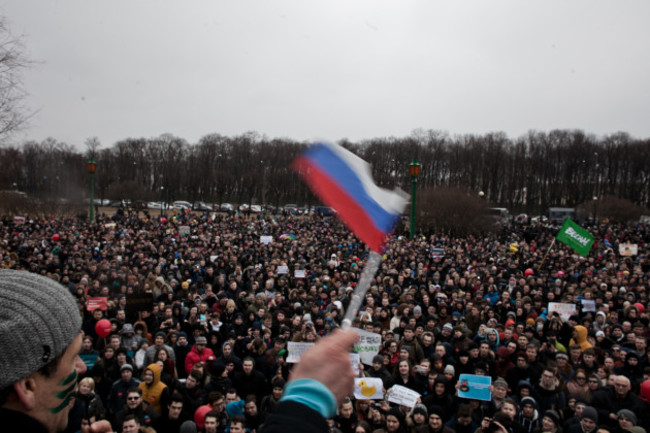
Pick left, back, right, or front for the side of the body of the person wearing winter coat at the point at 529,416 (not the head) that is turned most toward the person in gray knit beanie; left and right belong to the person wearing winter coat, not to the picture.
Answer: front

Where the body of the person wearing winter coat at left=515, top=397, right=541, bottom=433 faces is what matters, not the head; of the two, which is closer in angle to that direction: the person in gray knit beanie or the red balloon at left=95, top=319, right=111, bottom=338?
the person in gray knit beanie

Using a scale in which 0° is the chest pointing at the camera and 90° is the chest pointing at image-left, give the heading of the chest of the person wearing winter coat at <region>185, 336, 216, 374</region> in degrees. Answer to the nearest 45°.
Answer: approximately 0°

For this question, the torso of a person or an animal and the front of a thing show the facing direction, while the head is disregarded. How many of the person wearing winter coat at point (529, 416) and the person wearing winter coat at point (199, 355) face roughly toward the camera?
2

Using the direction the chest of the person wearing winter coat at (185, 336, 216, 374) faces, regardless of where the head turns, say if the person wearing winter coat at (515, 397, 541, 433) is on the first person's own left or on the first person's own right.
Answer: on the first person's own left

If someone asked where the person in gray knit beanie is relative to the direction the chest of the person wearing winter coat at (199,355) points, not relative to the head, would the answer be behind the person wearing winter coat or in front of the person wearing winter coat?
in front

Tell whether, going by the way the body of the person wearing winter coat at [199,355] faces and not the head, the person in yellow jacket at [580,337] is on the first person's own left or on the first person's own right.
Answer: on the first person's own left

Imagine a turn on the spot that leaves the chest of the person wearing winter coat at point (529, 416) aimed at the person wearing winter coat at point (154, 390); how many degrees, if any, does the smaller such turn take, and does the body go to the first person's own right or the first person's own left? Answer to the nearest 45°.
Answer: approximately 90° to the first person's own right

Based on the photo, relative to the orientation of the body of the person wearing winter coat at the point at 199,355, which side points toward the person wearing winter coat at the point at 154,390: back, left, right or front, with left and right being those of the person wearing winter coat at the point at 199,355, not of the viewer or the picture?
front

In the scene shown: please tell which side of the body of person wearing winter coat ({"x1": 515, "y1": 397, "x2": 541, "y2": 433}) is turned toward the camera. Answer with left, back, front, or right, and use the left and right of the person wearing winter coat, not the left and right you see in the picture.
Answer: front

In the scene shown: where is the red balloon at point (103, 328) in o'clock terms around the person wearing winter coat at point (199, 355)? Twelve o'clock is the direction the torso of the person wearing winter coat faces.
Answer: The red balloon is roughly at 4 o'clock from the person wearing winter coat.
